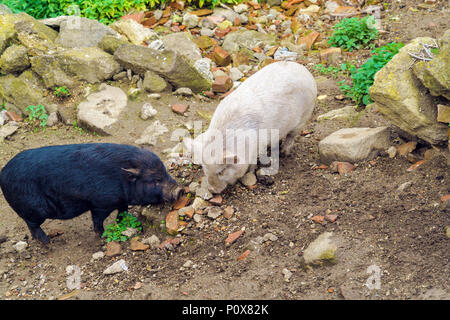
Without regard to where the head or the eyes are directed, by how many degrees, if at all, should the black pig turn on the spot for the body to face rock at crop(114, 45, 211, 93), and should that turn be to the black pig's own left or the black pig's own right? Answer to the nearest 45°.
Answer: approximately 45° to the black pig's own left

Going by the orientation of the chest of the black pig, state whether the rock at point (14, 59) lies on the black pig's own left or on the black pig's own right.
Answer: on the black pig's own left

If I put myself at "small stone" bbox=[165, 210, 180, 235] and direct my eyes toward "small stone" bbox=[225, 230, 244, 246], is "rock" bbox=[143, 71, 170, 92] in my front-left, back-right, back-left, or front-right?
back-left

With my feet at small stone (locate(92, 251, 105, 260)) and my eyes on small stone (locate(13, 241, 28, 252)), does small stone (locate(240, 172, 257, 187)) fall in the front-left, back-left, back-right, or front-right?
back-right

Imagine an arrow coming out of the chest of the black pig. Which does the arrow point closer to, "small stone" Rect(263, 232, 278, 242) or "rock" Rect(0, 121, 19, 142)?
the small stone

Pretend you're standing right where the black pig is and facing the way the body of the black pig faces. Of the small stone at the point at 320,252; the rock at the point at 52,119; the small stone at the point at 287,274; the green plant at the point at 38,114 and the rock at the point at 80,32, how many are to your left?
3

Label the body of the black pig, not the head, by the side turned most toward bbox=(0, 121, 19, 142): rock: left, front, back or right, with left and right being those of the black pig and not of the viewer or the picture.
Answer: left

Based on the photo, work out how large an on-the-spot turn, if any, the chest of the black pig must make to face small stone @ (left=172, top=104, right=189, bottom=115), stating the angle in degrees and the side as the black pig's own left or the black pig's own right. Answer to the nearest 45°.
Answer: approximately 45° to the black pig's own left

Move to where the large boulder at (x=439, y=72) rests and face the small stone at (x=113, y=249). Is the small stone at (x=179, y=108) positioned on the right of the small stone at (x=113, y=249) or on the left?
right

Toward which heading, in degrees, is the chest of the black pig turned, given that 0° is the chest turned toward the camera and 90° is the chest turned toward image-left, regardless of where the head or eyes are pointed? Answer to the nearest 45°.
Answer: approximately 270°

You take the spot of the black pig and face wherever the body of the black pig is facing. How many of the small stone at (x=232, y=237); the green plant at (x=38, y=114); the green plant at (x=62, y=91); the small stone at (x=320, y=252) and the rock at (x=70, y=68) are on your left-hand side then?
3

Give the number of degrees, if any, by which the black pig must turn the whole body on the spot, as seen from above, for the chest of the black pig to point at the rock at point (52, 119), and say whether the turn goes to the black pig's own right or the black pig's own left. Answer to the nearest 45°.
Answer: approximately 90° to the black pig's own left
